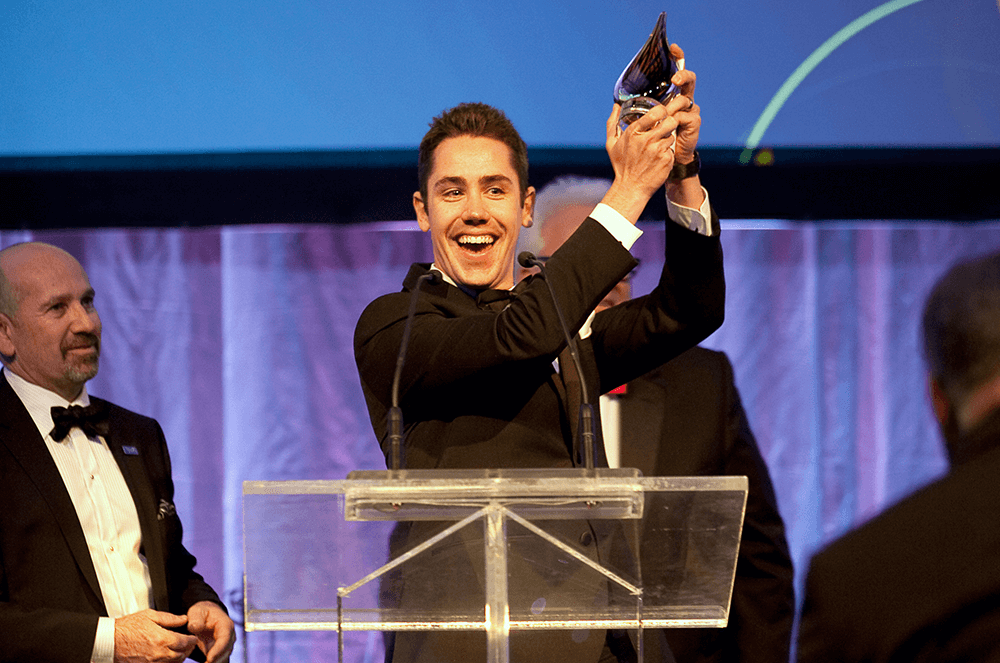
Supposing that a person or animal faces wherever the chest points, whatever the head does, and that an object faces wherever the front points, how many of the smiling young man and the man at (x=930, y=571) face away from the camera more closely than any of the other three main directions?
1

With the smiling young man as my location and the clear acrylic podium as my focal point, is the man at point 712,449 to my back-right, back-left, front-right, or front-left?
back-left

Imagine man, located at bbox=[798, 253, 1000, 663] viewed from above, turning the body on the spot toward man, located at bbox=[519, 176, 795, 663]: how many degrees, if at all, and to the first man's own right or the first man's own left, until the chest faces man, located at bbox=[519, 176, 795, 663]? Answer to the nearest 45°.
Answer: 0° — they already face them

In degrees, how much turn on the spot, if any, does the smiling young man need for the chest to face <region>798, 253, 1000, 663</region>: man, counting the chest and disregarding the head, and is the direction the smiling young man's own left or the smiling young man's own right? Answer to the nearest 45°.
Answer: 0° — they already face them

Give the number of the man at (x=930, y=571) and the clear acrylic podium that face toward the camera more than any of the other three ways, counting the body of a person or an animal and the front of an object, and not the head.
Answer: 1

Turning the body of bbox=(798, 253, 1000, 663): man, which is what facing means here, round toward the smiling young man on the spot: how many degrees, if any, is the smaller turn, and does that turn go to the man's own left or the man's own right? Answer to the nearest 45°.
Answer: approximately 45° to the man's own left

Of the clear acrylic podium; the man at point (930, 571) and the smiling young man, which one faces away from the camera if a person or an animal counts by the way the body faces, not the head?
the man

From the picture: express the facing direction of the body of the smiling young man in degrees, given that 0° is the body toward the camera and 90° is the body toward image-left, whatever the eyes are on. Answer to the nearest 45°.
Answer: approximately 315°

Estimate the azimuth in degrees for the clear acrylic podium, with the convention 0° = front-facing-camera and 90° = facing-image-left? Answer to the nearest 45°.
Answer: approximately 0°

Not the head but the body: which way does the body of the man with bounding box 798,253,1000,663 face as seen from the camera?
away from the camera

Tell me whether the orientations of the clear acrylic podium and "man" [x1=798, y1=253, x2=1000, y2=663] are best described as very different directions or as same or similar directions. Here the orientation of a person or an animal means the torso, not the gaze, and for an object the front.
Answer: very different directions
